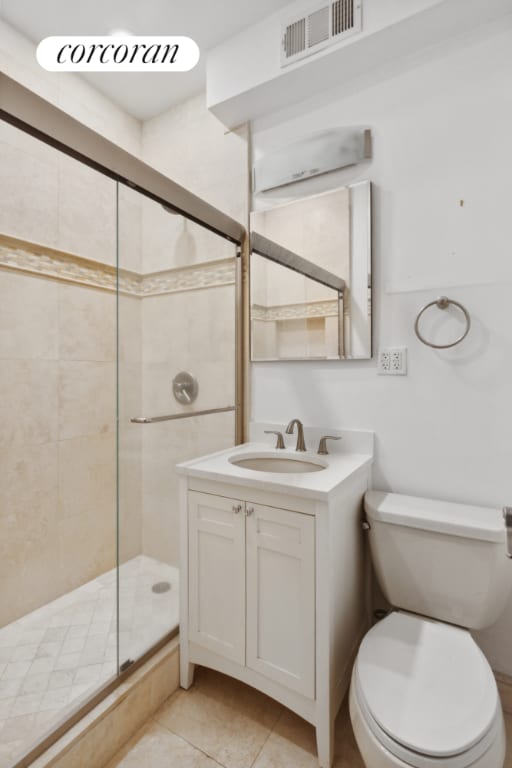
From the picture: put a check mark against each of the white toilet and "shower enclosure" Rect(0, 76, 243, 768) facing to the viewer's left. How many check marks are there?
0

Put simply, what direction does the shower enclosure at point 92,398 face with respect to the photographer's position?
facing the viewer and to the right of the viewer

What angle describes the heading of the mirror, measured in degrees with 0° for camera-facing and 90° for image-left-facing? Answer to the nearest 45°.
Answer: approximately 45°

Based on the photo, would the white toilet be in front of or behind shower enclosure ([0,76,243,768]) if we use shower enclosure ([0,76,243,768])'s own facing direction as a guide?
in front

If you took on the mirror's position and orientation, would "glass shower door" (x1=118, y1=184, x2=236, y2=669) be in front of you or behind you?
in front

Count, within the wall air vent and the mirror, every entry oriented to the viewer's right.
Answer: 0

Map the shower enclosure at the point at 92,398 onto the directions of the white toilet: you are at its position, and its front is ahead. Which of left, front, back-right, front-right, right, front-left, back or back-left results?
right

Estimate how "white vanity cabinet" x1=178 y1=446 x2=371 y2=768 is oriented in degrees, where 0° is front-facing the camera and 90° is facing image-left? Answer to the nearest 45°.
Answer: approximately 45°
